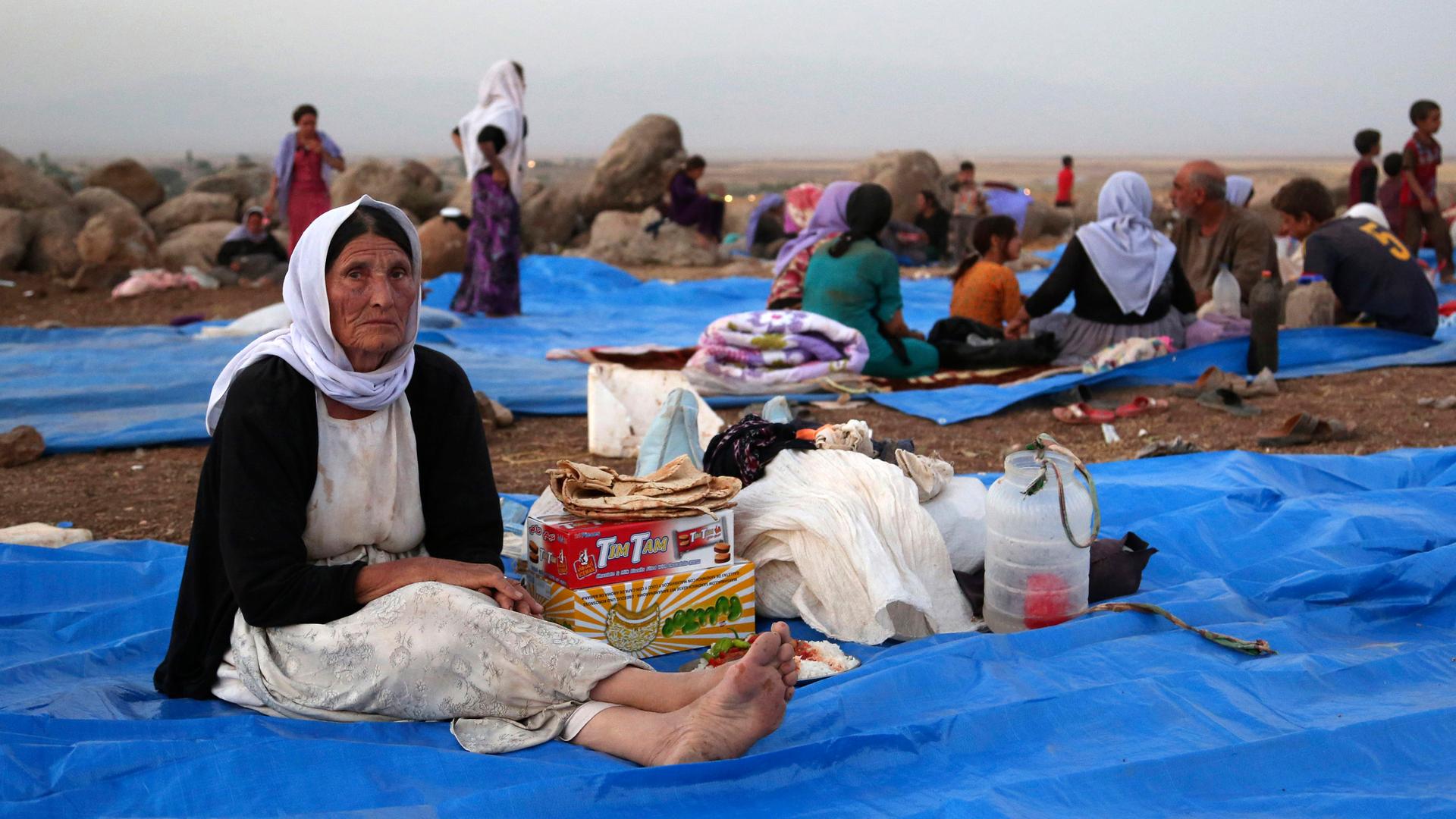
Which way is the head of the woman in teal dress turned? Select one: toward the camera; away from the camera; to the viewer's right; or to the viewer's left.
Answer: away from the camera

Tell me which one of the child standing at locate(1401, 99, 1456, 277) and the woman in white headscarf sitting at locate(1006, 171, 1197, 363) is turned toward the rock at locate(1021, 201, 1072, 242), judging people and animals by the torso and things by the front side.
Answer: the woman in white headscarf sitting

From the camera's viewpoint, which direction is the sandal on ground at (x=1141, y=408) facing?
to the viewer's left

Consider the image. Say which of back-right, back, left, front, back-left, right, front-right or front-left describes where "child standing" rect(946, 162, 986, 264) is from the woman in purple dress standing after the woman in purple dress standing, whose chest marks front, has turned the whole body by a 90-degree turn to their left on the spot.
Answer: right

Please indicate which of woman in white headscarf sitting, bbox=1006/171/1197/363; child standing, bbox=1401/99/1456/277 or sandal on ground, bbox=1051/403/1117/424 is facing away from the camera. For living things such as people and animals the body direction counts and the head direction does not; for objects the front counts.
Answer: the woman in white headscarf sitting

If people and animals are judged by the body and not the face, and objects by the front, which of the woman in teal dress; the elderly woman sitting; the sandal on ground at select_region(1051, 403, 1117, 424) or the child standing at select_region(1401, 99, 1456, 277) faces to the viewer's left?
the sandal on ground

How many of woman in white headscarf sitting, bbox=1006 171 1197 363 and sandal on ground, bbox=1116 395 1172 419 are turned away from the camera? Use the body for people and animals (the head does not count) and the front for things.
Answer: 1

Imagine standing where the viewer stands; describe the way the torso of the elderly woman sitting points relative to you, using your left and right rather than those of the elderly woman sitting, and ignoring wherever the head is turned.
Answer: facing the viewer and to the right of the viewer

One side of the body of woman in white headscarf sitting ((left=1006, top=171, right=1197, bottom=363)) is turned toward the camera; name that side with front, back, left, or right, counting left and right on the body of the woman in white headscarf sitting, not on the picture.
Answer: back

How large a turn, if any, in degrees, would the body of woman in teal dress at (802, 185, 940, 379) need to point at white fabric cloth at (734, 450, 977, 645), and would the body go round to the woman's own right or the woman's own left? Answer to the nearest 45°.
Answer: approximately 135° to the woman's own right

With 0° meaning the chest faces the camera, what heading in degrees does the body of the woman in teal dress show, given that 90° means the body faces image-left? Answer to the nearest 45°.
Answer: approximately 225°
